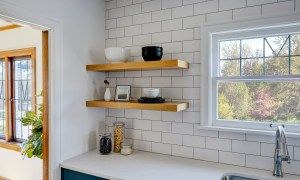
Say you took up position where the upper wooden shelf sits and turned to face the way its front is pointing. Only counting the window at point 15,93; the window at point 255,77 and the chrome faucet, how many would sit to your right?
1

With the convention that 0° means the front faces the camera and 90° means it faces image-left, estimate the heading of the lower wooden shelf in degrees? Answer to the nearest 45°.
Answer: approximately 45°

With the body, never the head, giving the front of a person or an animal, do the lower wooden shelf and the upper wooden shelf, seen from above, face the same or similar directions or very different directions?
same or similar directions

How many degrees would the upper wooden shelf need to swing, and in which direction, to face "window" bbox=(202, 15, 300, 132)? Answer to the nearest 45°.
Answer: approximately 135° to its left

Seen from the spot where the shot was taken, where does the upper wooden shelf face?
facing the viewer and to the left of the viewer

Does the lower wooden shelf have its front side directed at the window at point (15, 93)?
no

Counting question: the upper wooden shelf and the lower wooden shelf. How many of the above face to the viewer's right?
0

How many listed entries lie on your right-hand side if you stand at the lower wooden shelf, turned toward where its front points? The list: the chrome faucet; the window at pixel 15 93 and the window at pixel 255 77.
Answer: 1

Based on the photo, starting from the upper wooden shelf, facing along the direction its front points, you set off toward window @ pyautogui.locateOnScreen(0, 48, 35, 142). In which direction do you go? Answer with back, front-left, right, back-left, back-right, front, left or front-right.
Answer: right
